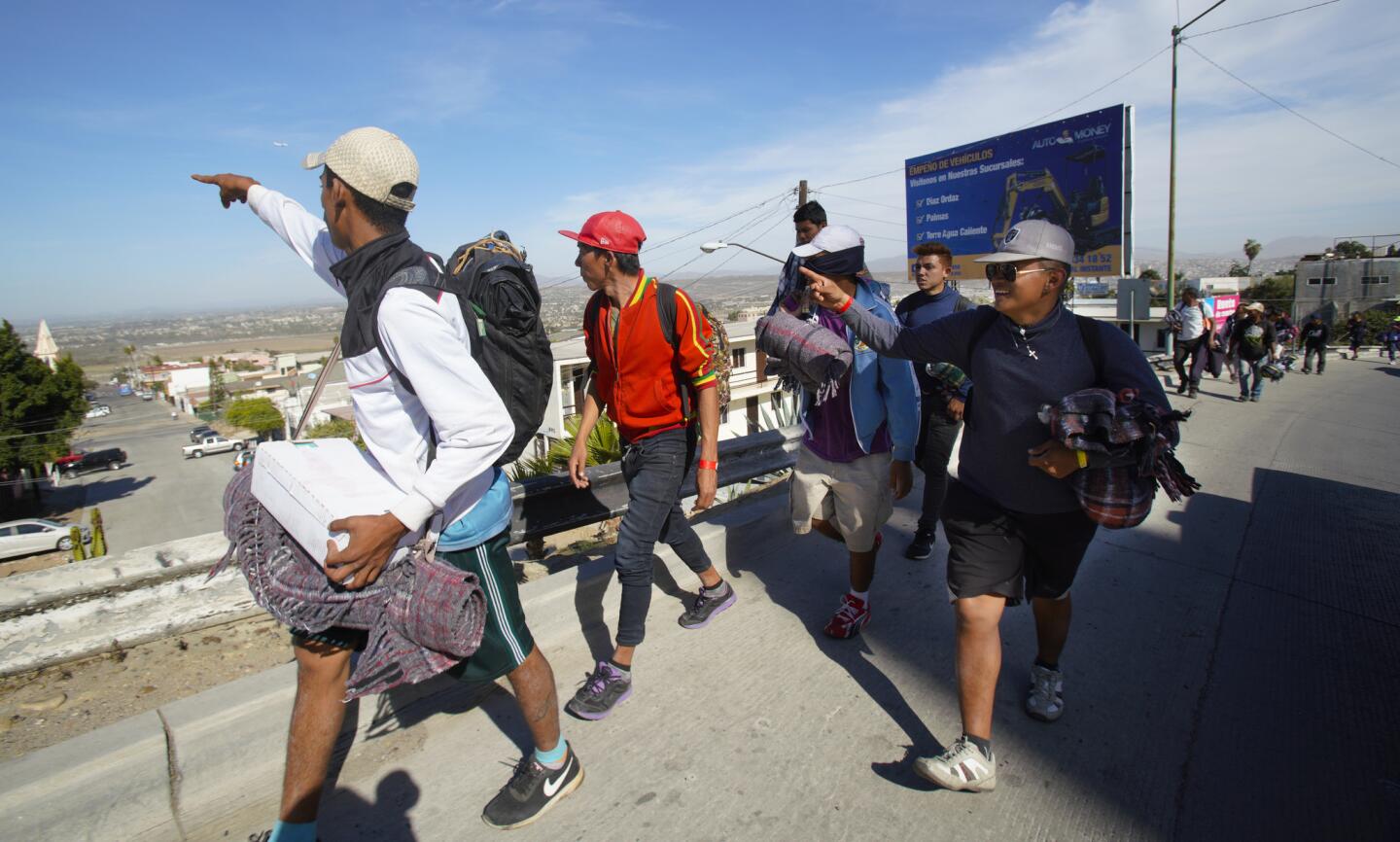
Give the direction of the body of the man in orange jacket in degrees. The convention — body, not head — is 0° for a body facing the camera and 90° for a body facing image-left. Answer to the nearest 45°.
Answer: approximately 45°

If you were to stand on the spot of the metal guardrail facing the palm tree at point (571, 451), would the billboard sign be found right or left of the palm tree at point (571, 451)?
right

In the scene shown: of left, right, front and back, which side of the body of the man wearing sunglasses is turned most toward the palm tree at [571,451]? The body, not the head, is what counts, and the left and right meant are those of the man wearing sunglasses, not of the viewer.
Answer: right

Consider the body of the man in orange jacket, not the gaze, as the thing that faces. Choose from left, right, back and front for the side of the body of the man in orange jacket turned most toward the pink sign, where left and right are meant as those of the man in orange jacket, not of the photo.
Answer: back

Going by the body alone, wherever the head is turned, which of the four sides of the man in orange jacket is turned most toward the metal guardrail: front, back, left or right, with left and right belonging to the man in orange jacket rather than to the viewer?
right

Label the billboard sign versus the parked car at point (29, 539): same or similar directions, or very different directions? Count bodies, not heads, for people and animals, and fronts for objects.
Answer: very different directions

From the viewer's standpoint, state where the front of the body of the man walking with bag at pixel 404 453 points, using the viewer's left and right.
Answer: facing to the left of the viewer

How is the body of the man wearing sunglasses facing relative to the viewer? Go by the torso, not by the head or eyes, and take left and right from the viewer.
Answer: facing the viewer and to the left of the viewer

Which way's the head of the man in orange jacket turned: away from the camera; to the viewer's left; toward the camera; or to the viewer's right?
to the viewer's left
